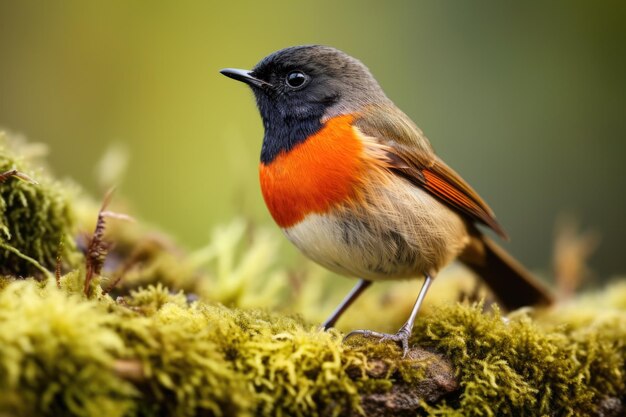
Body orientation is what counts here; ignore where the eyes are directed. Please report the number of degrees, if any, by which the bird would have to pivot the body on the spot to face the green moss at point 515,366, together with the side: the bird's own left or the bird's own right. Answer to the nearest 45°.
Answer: approximately 180°

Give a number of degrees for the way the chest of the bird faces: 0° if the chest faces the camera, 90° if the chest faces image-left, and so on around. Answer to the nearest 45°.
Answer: approximately 90°
